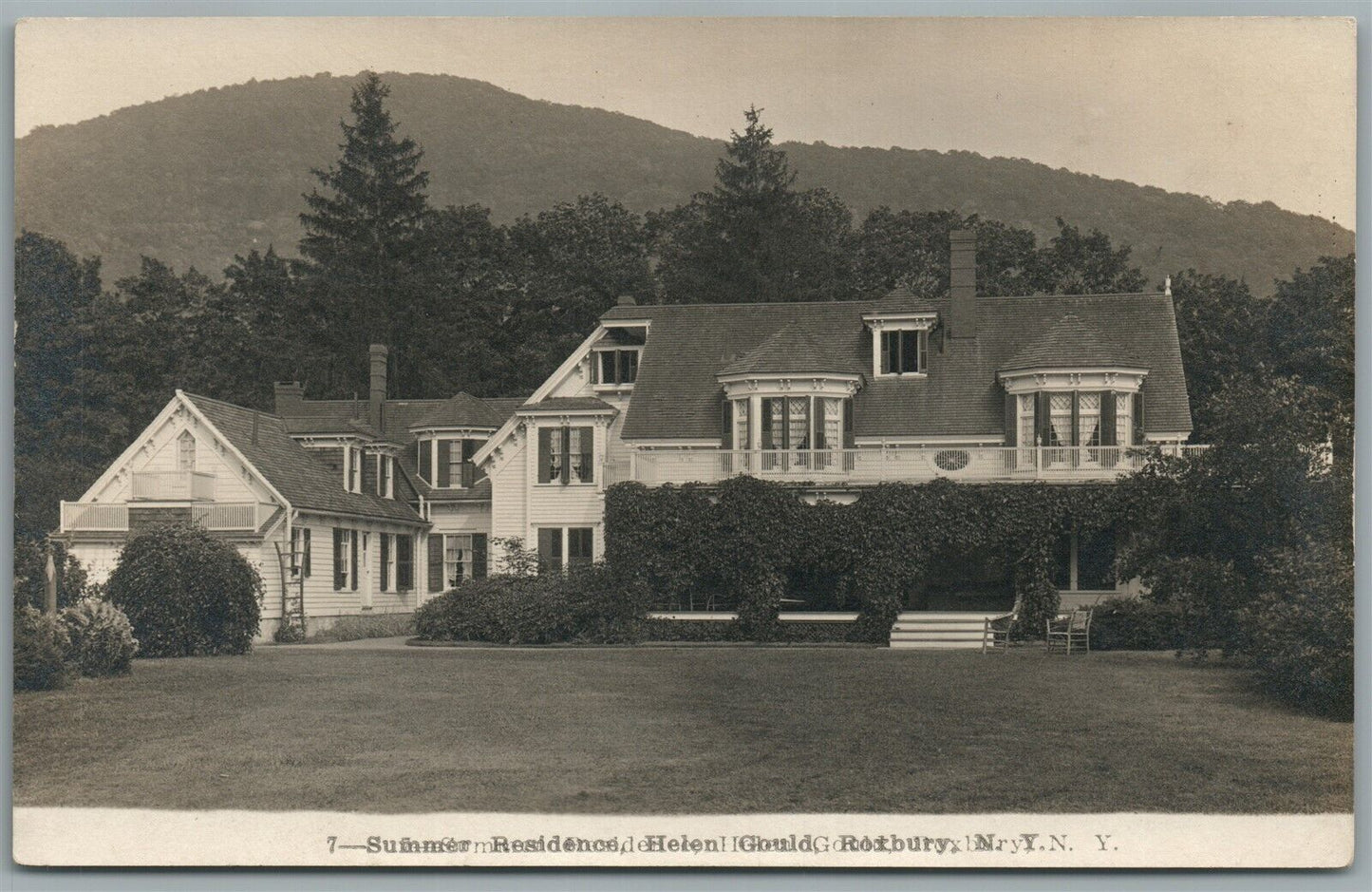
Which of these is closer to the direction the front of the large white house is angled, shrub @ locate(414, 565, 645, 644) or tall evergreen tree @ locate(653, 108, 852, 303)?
the shrub

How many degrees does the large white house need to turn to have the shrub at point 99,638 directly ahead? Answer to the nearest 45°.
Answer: approximately 45° to its right

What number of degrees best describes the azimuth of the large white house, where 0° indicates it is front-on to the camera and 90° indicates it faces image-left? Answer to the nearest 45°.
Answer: approximately 0°
